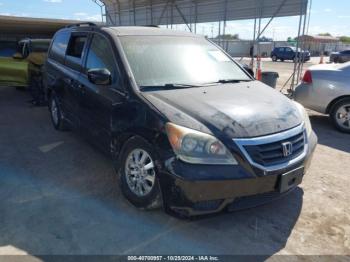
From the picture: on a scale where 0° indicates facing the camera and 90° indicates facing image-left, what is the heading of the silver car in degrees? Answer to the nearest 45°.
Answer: approximately 270°

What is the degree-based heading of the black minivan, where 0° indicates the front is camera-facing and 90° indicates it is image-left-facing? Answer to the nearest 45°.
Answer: approximately 315°

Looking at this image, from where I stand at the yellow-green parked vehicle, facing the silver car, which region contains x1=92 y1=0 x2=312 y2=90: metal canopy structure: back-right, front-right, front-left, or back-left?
front-left

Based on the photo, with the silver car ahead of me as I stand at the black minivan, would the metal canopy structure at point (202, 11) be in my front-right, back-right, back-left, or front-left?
front-left

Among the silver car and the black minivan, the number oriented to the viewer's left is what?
0

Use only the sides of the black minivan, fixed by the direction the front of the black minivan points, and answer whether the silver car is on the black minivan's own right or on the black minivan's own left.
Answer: on the black minivan's own left

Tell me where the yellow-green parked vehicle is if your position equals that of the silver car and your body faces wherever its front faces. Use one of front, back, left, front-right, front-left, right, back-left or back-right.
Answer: back

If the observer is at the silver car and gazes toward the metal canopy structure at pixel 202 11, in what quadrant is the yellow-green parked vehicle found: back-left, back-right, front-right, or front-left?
front-left

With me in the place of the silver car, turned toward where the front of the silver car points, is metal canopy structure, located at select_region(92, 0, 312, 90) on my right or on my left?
on my left

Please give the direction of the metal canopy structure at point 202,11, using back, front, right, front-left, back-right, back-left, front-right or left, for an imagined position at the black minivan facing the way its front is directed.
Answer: back-left

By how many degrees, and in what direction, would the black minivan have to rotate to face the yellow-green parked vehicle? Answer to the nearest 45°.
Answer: approximately 180°
